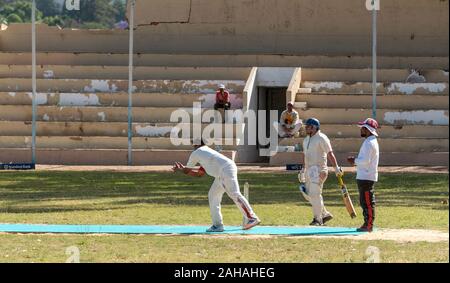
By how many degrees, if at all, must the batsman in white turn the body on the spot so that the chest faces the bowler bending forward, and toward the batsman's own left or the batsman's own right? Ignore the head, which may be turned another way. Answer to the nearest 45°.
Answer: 0° — they already face them

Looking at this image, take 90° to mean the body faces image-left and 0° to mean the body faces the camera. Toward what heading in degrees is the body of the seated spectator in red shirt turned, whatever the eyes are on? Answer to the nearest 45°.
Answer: approximately 0°

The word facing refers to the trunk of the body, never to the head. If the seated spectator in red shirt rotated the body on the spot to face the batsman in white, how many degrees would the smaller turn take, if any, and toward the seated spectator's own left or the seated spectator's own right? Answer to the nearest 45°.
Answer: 0° — they already face them

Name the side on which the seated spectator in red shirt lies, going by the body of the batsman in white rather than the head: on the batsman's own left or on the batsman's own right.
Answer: on the batsman's own right

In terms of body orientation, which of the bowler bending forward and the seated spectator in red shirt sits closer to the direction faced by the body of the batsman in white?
the bowler bending forward

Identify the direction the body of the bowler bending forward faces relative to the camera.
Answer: to the viewer's left

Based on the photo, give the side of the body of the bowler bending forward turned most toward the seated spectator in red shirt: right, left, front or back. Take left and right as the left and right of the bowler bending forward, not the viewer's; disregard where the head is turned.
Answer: right

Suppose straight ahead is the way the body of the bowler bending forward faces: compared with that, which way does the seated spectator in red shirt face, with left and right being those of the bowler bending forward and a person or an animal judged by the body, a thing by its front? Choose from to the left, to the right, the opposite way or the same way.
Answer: to the left

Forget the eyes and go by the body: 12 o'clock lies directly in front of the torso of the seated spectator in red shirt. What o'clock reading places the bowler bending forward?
The bowler bending forward is roughly at 12 o'clock from the seated spectator in red shirt.

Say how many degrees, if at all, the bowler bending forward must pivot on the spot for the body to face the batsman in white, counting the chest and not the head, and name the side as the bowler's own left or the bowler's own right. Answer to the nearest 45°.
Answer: approximately 135° to the bowler's own right

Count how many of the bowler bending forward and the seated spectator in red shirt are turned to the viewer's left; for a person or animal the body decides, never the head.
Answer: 1
